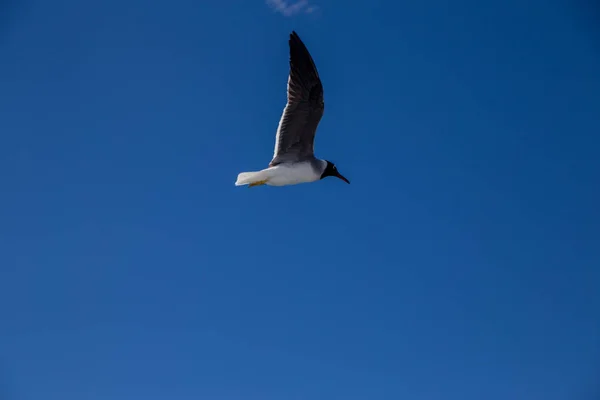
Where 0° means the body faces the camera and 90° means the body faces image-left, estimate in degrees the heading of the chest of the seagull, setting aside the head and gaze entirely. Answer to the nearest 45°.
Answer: approximately 270°
